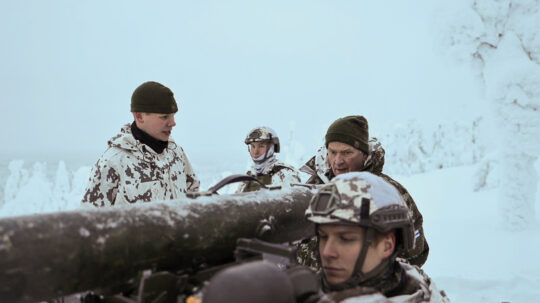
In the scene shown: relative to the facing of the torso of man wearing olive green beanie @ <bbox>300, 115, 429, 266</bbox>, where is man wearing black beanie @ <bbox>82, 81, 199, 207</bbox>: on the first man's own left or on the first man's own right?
on the first man's own right

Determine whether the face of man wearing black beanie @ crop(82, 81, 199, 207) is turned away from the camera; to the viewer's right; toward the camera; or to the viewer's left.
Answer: to the viewer's right

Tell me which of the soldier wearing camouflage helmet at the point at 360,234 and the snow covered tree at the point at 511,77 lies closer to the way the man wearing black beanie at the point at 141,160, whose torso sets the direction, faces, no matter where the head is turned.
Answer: the soldier wearing camouflage helmet

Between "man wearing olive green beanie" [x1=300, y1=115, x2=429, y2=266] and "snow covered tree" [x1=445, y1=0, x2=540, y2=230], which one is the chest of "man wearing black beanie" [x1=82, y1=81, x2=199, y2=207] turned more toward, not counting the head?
the man wearing olive green beanie

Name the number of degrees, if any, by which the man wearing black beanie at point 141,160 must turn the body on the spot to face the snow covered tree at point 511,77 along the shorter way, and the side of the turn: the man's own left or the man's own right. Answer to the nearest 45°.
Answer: approximately 90° to the man's own left

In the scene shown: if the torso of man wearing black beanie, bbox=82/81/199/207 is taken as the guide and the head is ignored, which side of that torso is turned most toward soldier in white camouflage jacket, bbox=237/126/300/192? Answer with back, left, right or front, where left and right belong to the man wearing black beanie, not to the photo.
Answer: left

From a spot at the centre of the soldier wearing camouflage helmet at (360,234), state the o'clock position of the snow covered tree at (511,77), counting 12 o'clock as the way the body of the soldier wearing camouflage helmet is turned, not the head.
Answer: The snow covered tree is roughly at 5 o'clock from the soldier wearing camouflage helmet.

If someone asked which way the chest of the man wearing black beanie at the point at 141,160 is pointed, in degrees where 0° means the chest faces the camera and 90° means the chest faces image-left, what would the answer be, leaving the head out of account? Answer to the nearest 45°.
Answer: approximately 315°

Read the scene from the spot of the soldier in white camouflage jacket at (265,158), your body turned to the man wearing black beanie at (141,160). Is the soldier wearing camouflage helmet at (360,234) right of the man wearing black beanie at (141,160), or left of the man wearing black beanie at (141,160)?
left
